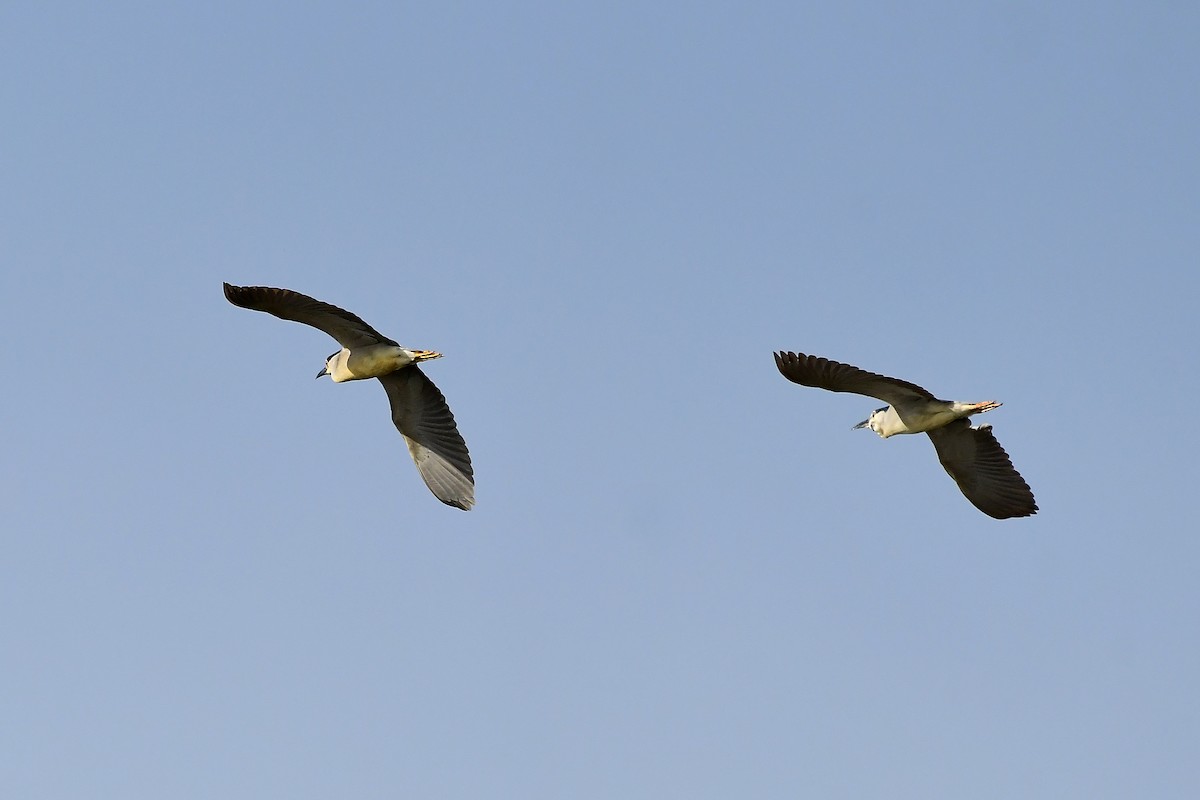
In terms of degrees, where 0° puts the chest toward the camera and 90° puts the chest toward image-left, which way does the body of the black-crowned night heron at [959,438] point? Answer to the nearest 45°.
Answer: approximately 90°

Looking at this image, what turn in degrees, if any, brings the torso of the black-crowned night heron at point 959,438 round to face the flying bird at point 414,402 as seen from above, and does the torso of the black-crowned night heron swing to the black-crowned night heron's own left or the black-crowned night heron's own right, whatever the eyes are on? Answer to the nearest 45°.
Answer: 0° — it already faces it
